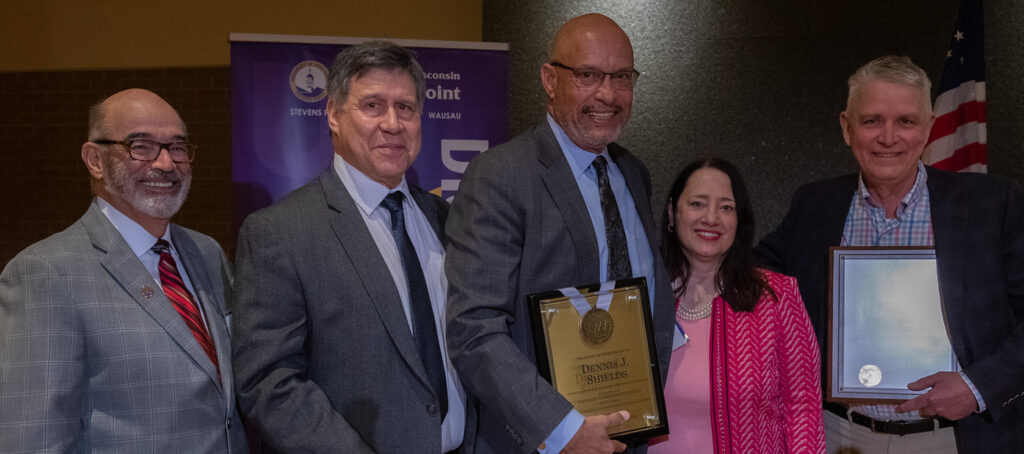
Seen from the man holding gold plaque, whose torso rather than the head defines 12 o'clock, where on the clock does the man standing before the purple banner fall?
The man standing before the purple banner is roughly at 4 o'clock from the man holding gold plaque.

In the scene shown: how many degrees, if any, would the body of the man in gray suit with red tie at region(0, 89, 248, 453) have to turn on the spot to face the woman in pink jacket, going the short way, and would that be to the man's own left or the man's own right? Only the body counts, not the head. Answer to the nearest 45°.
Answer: approximately 45° to the man's own left

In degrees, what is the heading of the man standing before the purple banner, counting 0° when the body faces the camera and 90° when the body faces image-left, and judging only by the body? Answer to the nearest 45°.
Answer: approximately 315°

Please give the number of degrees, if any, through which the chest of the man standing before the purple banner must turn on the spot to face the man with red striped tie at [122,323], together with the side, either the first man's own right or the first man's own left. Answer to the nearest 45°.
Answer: approximately 135° to the first man's own right

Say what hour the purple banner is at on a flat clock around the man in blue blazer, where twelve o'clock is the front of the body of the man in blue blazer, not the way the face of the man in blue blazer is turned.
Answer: The purple banner is roughly at 3 o'clock from the man in blue blazer.

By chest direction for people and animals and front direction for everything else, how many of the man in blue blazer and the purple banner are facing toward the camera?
2

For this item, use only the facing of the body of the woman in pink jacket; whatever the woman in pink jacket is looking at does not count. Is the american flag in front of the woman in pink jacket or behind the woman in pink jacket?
behind
